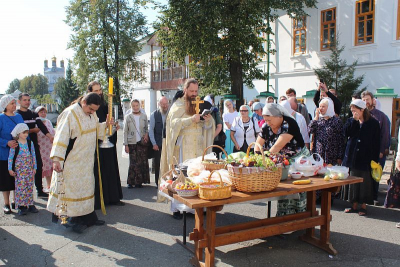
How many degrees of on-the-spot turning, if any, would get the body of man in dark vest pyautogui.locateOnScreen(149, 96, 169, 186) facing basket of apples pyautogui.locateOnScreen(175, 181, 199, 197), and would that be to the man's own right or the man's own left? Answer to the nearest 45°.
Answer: approximately 45° to the man's own right

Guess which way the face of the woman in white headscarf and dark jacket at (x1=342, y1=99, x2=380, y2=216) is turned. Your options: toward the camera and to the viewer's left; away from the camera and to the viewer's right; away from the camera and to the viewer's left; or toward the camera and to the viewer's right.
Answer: toward the camera and to the viewer's left

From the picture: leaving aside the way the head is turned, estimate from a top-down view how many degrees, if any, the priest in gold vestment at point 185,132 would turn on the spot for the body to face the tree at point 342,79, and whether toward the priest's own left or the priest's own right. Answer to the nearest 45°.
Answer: approximately 90° to the priest's own left

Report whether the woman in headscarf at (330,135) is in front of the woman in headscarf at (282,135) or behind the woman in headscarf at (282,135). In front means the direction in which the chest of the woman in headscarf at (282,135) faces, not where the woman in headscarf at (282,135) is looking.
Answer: behind

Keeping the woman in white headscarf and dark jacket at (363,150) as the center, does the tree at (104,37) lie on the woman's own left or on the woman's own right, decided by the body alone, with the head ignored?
on the woman's own right

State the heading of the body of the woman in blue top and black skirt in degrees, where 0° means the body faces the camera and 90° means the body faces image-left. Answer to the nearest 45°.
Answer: approximately 315°

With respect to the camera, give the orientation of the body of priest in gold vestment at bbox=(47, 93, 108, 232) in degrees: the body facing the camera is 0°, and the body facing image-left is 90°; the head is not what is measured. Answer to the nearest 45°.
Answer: approximately 315°

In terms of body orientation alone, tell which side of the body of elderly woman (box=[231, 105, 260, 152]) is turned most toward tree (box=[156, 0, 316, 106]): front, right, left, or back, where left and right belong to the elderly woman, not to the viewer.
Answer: back

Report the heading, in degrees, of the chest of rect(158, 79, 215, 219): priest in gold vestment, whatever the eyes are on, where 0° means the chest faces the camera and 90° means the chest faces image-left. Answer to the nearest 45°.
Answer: approximately 315°

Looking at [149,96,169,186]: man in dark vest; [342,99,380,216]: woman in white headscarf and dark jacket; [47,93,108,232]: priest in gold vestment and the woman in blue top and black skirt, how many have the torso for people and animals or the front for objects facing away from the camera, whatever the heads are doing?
0

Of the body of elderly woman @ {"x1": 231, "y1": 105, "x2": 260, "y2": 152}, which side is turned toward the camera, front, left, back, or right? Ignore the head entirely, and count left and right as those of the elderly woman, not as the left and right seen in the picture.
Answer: front
